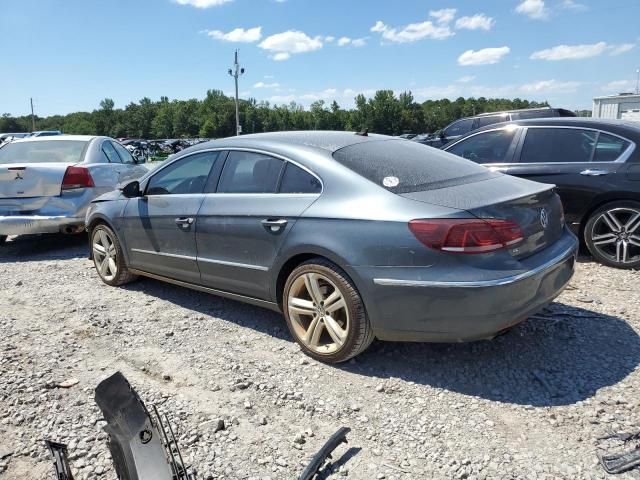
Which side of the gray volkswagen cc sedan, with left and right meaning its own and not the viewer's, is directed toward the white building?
right

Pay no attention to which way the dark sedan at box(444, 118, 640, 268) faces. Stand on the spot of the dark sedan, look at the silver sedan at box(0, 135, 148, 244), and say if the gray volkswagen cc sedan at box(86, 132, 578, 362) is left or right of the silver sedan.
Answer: left

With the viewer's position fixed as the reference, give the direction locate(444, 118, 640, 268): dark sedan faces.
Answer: facing to the left of the viewer

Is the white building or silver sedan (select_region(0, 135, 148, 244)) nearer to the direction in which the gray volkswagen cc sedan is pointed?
the silver sedan

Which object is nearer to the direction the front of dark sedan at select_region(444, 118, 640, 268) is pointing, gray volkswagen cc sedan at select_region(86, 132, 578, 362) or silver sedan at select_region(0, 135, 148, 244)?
the silver sedan

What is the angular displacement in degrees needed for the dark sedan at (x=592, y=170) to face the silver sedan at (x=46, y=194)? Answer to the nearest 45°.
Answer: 0° — it already faces it

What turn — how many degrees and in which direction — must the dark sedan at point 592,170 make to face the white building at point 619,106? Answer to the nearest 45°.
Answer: approximately 90° to its right

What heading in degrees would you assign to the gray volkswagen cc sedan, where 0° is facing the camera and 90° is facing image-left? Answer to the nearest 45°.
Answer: approximately 135°
